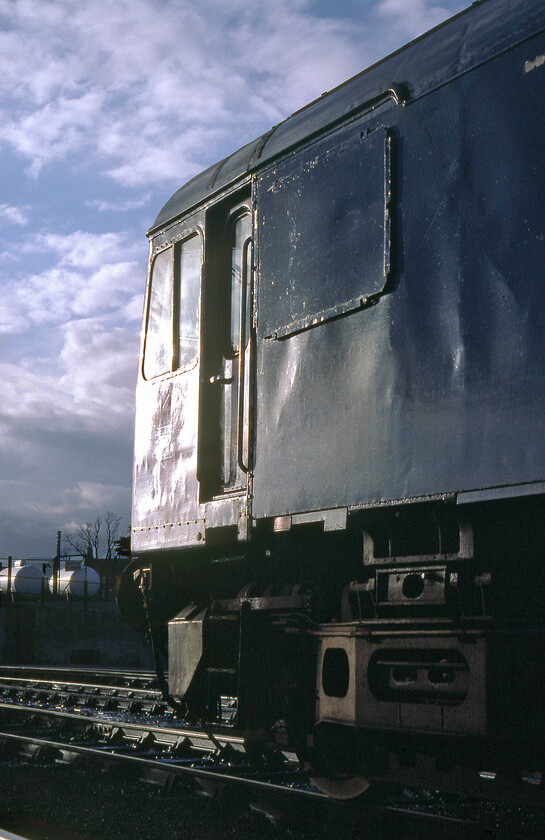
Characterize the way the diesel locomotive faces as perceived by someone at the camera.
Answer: facing away from the viewer and to the left of the viewer

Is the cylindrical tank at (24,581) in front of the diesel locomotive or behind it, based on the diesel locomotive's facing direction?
in front

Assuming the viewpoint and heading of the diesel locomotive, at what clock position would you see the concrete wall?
The concrete wall is roughly at 1 o'clock from the diesel locomotive.

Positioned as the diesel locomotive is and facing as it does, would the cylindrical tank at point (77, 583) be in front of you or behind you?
in front
